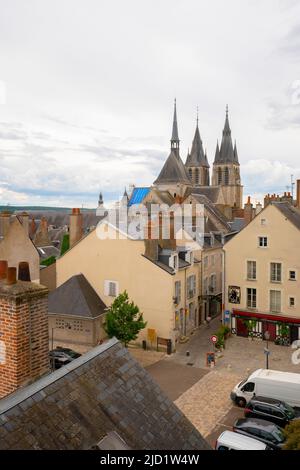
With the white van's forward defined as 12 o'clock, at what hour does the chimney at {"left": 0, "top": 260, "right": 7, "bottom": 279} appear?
The chimney is roughly at 10 o'clock from the white van.

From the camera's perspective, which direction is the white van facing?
to the viewer's left

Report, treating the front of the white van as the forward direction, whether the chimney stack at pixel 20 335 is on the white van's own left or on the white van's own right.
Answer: on the white van's own left

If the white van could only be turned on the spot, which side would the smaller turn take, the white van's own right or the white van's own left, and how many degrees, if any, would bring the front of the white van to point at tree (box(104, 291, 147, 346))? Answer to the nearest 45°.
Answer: approximately 45° to the white van's own right

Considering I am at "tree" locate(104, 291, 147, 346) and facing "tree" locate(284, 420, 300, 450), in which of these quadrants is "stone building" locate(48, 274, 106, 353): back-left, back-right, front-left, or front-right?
back-right
